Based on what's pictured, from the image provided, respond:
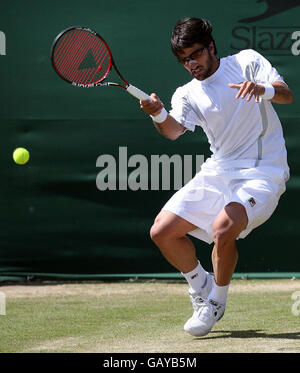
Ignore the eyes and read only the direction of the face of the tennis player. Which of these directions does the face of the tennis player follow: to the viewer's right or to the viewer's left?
to the viewer's left

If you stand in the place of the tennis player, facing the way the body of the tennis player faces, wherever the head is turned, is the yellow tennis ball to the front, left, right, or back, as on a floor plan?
right

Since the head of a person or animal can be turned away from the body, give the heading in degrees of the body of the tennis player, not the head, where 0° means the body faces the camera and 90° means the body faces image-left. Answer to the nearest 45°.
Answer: approximately 45°
